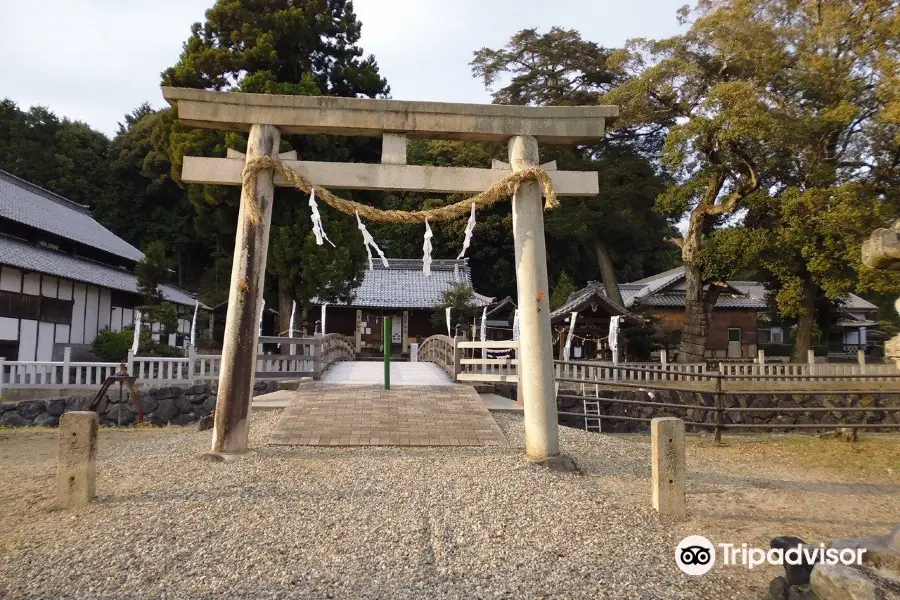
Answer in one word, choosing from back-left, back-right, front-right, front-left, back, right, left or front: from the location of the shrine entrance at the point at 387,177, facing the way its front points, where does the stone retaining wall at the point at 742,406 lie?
back-left

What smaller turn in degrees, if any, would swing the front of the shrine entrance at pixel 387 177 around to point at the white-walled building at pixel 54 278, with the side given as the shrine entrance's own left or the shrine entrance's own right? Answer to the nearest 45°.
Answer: approximately 135° to the shrine entrance's own right

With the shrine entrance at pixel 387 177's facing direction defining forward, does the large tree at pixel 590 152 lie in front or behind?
behind

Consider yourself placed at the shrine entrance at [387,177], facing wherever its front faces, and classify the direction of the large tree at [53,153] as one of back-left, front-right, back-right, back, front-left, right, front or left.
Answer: back-right

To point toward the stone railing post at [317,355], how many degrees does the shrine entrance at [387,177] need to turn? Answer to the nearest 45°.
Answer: approximately 180°

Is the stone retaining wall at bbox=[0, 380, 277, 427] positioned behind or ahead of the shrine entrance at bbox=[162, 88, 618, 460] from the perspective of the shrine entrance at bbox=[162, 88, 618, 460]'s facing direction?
behind

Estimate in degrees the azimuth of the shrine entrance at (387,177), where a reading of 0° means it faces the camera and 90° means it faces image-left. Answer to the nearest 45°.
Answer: approximately 0°
